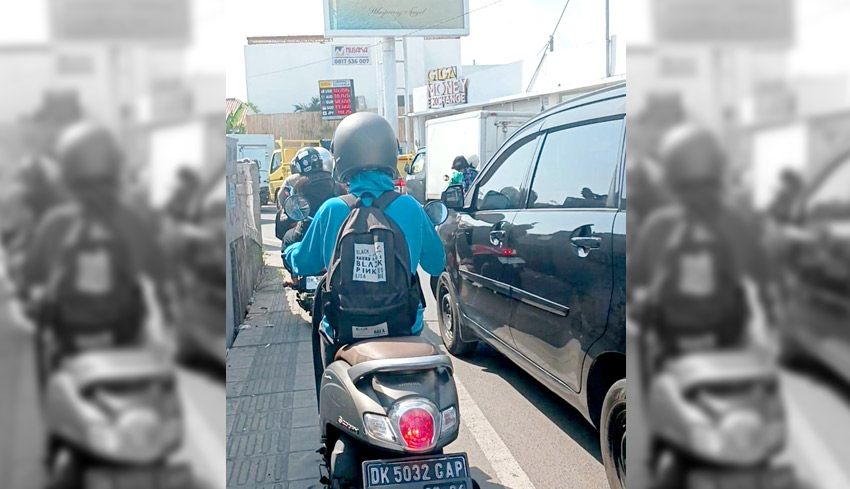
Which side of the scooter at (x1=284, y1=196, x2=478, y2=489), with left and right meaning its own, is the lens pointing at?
back

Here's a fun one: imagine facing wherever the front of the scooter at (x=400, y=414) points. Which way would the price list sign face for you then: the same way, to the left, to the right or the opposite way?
the opposite way

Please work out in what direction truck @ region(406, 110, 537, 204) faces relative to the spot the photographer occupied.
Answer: facing away from the viewer and to the left of the viewer

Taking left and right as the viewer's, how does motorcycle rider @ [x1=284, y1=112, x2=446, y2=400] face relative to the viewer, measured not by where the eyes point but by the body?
facing away from the viewer

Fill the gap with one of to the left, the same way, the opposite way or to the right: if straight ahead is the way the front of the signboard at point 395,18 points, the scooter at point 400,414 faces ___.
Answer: the opposite way

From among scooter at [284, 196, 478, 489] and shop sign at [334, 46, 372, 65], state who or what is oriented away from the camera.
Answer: the scooter

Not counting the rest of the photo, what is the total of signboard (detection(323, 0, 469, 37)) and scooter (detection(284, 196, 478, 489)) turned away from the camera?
1

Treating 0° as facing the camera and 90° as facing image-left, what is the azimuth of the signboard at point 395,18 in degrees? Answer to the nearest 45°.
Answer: approximately 0°

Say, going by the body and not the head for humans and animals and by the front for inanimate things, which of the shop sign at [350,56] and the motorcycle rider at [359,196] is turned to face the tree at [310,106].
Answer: the motorcycle rider

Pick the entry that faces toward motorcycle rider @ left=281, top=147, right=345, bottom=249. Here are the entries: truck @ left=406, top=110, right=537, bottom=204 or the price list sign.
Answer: the price list sign
